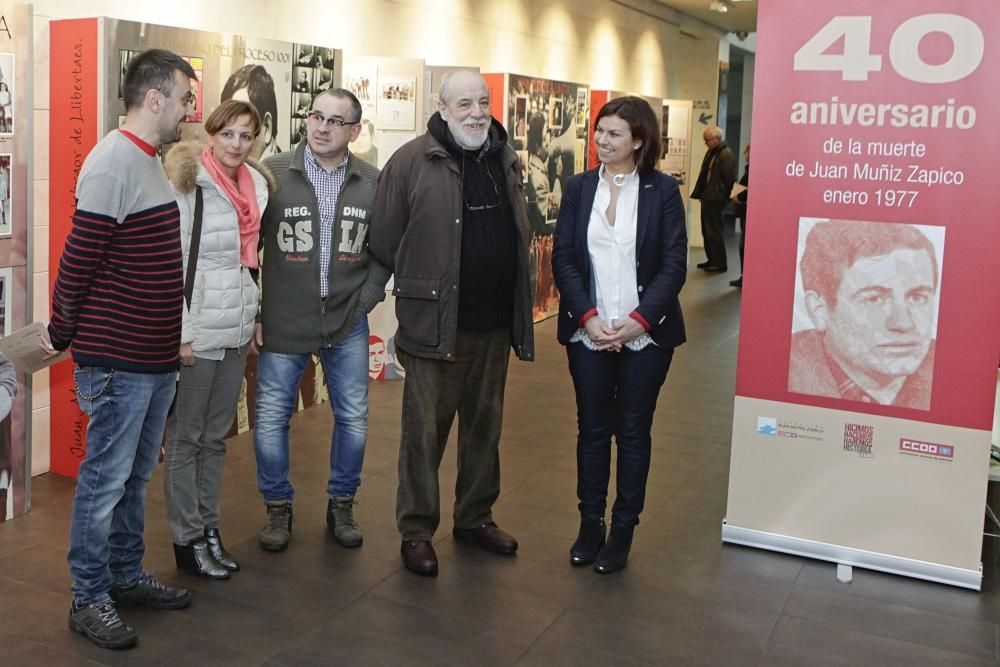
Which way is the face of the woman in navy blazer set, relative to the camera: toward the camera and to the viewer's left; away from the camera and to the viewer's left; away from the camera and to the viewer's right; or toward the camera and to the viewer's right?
toward the camera and to the viewer's left

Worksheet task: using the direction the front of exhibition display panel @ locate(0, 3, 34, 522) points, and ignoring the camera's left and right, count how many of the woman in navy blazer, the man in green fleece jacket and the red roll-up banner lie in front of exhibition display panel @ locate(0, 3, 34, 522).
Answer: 3

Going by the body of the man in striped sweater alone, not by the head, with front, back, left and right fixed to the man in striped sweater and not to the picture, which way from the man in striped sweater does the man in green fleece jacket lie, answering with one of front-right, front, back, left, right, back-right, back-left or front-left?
front-left

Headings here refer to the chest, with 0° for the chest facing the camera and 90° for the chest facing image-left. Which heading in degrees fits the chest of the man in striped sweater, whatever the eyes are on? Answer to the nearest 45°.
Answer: approximately 270°

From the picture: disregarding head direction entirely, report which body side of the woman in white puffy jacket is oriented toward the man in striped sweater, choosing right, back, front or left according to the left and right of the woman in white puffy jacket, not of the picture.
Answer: right

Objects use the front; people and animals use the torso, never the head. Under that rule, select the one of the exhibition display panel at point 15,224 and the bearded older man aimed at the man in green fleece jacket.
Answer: the exhibition display panel

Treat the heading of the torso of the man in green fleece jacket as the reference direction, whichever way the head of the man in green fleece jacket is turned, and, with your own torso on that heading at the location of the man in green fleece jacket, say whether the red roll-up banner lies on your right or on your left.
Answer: on your left

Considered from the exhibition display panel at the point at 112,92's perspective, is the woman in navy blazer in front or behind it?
in front

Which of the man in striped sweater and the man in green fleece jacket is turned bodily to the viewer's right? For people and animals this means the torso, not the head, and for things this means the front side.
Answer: the man in striped sweater

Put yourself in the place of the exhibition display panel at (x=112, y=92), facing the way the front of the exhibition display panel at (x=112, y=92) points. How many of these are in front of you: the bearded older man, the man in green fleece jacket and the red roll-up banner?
3

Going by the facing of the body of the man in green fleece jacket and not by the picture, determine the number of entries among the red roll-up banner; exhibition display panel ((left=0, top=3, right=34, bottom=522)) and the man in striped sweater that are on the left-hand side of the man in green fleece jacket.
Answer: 1

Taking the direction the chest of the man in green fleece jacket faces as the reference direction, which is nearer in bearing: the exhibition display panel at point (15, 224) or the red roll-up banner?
the red roll-up banner

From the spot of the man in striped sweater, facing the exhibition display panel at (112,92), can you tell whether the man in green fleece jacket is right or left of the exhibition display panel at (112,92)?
right

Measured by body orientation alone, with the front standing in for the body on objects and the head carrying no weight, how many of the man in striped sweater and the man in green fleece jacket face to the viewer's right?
1

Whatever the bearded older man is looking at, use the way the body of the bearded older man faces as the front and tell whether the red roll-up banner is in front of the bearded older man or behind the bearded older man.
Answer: in front

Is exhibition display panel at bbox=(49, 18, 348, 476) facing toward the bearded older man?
yes

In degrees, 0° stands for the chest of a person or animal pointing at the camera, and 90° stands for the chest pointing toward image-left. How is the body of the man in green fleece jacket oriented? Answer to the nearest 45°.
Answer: approximately 0°

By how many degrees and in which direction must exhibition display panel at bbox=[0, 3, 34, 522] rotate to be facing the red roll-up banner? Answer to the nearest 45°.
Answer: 0° — it already faces it

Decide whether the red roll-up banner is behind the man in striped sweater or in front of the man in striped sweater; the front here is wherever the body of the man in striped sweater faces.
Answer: in front

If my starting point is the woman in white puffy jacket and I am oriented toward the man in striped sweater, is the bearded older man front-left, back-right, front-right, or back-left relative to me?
back-left
